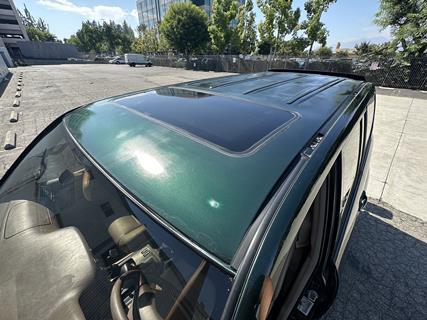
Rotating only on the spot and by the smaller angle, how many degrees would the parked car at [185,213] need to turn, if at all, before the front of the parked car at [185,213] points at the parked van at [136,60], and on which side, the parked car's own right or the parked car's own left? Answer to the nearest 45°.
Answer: approximately 135° to the parked car's own right

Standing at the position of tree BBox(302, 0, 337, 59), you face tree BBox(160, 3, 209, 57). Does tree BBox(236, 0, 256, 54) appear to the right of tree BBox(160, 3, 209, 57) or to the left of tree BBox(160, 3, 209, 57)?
right

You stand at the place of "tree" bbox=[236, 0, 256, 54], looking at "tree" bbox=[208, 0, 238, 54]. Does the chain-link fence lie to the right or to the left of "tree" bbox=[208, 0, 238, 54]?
left

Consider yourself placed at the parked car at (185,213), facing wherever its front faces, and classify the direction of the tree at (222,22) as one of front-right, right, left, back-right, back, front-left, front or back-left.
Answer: back-right

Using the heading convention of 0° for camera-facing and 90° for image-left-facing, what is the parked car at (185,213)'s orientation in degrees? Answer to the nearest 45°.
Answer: approximately 45°

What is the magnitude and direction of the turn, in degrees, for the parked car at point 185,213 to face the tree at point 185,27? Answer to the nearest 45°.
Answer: approximately 135° to its right

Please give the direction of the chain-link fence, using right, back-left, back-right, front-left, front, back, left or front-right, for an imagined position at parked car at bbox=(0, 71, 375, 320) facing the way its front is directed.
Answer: back

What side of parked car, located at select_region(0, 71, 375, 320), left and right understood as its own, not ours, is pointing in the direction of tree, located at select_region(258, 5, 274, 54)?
back

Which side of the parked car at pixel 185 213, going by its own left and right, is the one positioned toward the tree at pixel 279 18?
back
